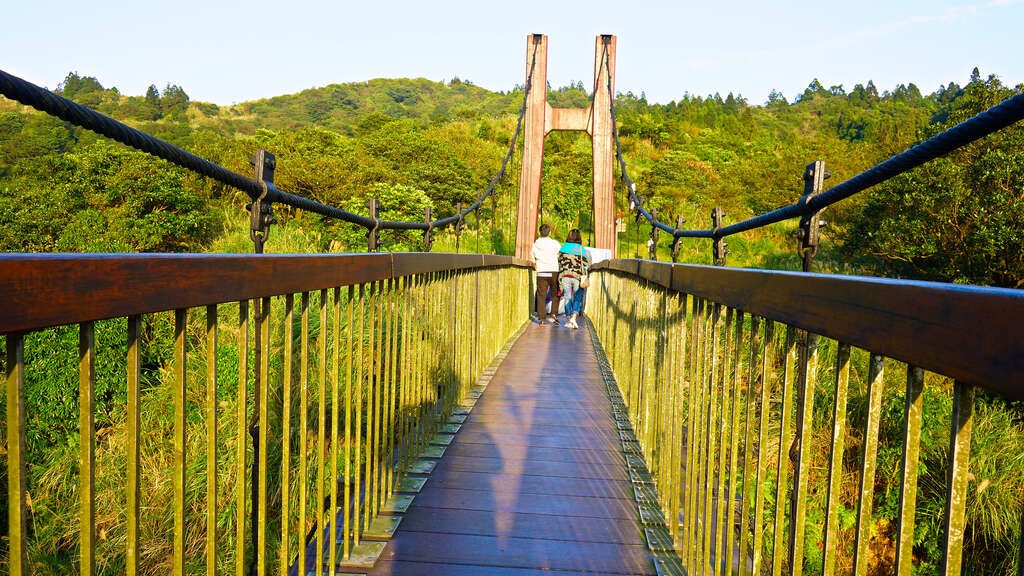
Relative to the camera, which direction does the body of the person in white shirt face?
away from the camera

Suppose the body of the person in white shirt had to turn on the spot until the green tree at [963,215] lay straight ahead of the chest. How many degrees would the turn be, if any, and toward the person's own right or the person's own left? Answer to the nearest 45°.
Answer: approximately 45° to the person's own right
